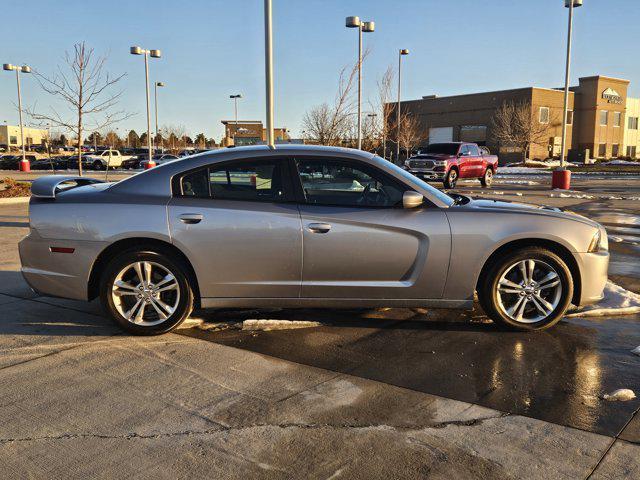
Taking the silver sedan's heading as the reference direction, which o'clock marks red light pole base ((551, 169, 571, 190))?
The red light pole base is roughly at 10 o'clock from the silver sedan.

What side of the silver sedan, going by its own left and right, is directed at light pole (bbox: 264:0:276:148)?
left

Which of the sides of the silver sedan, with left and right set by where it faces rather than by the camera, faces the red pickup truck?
left

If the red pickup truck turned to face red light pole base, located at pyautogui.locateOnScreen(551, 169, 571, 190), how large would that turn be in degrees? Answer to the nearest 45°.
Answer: approximately 135° to its left

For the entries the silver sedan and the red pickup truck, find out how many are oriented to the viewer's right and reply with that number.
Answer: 1

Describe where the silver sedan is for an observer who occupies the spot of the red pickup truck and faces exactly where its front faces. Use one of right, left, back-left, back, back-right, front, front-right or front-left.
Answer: front-left

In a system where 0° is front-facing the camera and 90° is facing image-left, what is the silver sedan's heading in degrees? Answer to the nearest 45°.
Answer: approximately 270°

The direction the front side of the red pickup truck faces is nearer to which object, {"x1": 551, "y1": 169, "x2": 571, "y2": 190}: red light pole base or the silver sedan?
the silver sedan

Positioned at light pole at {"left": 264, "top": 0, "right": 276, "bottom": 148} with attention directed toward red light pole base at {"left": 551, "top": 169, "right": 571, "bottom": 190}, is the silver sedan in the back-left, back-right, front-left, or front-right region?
back-right

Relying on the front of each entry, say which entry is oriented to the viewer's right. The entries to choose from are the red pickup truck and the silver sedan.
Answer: the silver sedan

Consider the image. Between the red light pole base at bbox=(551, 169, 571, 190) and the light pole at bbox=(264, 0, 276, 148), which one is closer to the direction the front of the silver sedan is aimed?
the red light pole base

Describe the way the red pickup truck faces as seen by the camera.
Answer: facing the viewer and to the left of the viewer

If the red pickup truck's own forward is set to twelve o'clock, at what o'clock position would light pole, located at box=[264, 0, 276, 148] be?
The light pole is roughly at 11 o'clock from the red pickup truck.
